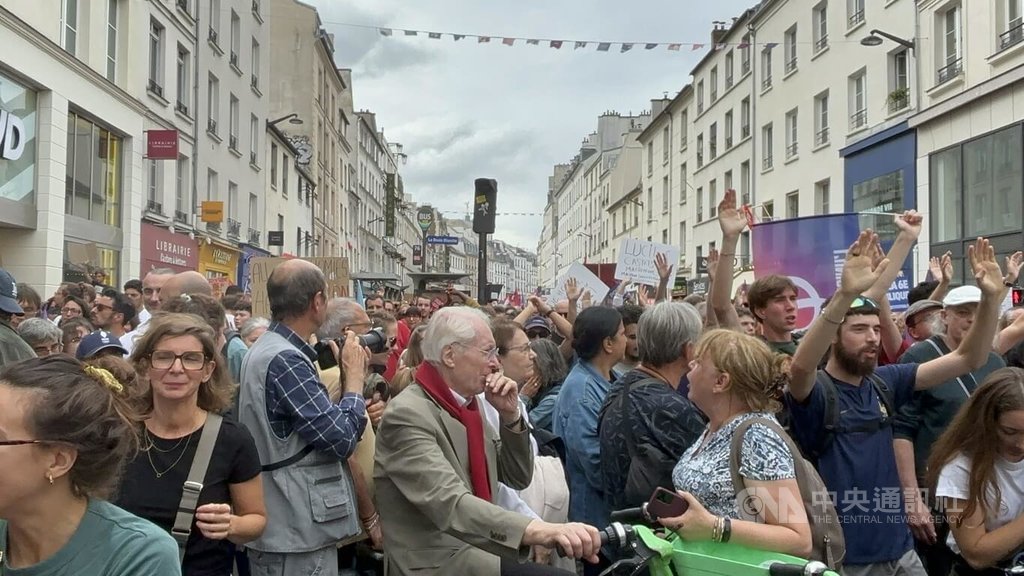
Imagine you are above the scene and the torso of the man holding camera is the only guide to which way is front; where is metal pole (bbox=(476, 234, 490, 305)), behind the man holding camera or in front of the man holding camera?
in front

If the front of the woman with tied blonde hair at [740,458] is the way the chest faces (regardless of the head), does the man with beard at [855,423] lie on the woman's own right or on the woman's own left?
on the woman's own right

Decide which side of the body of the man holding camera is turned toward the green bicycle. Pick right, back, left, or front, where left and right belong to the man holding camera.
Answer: right

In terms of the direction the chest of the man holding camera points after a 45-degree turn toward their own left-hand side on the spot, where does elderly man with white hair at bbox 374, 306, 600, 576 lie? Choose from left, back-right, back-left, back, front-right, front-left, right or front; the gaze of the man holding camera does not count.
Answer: back-right

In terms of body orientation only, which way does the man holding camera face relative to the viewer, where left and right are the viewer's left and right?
facing away from the viewer and to the right of the viewer

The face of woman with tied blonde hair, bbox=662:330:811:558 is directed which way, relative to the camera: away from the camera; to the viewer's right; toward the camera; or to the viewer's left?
to the viewer's left

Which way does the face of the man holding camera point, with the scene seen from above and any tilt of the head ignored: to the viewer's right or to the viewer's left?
to the viewer's right

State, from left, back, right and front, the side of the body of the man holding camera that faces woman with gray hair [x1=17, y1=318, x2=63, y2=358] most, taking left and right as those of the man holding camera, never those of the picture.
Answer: left

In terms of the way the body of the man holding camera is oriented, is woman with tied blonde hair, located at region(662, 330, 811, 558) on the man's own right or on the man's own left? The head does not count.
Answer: on the man's own right

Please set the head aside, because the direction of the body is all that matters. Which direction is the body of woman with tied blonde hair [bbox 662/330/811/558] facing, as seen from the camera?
to the viewer's left
